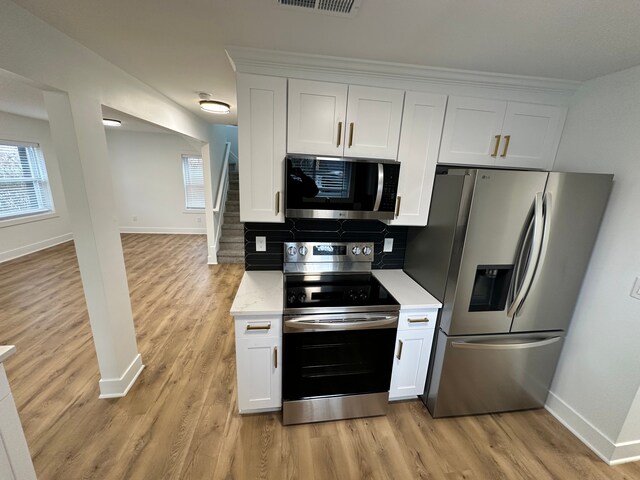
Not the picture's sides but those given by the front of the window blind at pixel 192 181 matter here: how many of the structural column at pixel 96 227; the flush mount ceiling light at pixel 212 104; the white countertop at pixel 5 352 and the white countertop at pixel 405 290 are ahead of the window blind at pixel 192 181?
4

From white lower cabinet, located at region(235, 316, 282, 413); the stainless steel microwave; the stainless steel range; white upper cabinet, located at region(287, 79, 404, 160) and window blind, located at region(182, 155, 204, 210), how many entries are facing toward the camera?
5

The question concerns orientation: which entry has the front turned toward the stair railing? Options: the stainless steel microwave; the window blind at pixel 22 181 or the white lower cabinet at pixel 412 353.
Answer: the window blind

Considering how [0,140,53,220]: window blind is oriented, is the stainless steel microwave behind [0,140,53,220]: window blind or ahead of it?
ahead

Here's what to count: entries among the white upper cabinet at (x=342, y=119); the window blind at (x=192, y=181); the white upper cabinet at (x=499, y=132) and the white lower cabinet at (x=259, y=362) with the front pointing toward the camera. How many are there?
4

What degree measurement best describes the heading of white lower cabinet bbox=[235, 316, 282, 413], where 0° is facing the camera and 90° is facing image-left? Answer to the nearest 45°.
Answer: approximately 0°

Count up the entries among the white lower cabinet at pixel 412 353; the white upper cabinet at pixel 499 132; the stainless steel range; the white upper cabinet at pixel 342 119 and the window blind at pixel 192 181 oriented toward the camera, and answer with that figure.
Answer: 5

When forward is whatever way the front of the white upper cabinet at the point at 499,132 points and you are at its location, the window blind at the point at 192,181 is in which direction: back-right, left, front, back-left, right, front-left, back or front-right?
right

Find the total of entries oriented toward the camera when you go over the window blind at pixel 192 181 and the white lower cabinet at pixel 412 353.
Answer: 2

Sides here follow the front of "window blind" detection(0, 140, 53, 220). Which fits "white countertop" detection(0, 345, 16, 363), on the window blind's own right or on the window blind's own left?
on the window blind's own right

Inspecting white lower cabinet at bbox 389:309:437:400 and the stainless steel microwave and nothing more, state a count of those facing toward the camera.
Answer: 2

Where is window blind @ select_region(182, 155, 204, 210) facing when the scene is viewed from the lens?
facing the viewer

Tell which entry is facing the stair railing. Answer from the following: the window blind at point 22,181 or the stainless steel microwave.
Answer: the window blind

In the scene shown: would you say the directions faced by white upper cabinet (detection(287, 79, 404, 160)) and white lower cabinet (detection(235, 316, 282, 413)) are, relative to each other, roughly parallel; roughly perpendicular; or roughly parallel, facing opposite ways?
roughly parallel

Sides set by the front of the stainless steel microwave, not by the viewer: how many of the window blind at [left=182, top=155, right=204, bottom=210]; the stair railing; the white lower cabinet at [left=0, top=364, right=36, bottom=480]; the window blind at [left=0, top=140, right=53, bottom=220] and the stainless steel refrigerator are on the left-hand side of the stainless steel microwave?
1

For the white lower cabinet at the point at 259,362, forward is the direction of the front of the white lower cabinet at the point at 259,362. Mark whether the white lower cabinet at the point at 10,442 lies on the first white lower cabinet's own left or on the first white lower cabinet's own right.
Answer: on the first white lower cabinet's own right

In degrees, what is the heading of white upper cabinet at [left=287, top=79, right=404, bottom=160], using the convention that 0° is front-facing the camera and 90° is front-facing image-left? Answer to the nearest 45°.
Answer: approximately 0°
